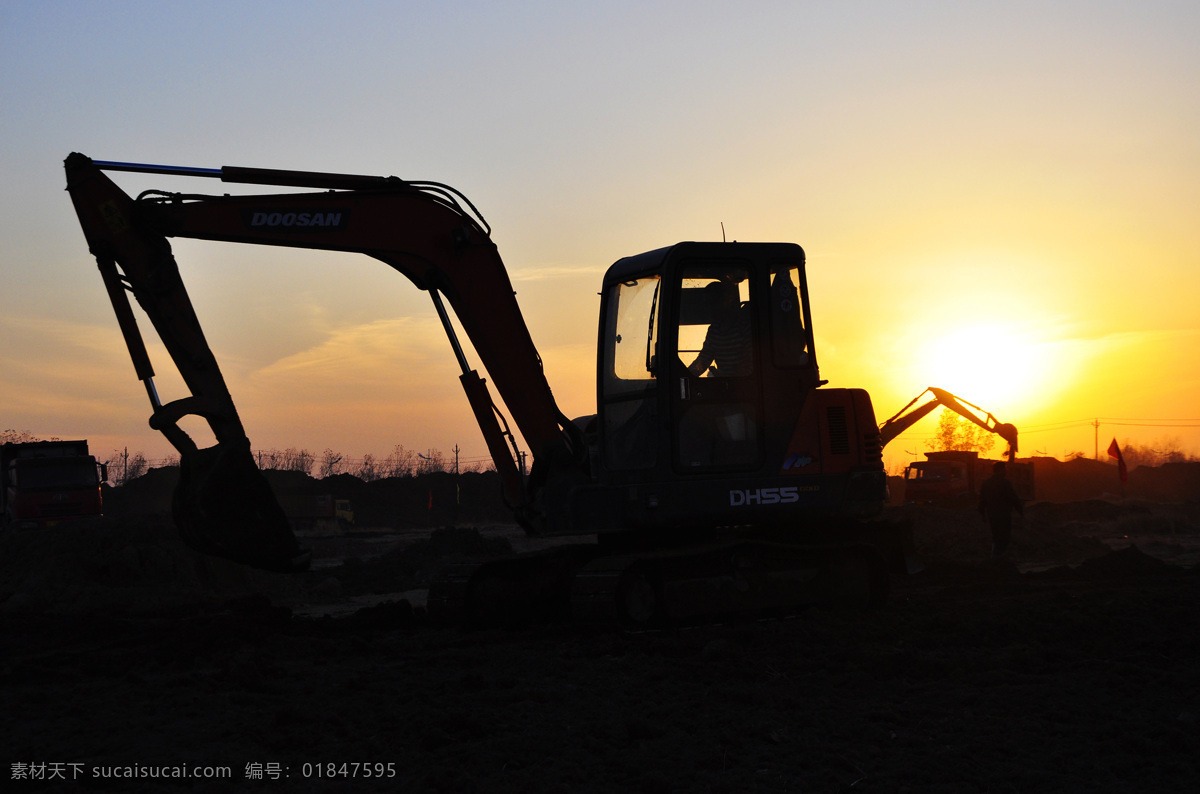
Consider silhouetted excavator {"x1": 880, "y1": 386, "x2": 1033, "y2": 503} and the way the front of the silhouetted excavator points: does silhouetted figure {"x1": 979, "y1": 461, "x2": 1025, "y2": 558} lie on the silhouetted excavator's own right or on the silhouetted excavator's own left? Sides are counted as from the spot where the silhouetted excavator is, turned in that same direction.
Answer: on the silhouetted excavator's own right

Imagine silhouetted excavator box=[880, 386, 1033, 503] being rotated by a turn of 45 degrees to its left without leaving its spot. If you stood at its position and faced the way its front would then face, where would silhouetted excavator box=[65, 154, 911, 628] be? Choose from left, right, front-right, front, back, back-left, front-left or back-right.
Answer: back-right

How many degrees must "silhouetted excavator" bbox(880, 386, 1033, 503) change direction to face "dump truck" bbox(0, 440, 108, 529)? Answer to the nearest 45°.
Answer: approximately 135° to its right

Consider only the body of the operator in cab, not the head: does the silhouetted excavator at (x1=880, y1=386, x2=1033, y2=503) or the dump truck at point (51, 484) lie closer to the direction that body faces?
the dump truck

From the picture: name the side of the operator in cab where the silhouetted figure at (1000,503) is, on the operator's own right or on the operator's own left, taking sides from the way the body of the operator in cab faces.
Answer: on the operator's own right

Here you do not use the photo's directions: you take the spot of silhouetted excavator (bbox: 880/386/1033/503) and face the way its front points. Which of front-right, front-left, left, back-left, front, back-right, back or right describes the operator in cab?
right

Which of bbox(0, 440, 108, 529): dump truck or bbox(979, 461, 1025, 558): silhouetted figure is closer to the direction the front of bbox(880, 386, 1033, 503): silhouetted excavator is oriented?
the silhouetted figure

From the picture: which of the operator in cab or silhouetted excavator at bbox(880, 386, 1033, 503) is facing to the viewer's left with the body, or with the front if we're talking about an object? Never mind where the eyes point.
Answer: the operator in cab

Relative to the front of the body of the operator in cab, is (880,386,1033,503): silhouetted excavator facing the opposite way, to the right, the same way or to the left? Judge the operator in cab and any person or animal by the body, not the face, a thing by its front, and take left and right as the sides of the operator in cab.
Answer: the opposite way

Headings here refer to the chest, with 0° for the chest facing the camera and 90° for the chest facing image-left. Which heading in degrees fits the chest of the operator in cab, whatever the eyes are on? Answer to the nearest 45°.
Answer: approximately 90°

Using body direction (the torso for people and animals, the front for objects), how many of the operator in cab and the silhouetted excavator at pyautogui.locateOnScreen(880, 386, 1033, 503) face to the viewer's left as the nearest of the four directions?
1

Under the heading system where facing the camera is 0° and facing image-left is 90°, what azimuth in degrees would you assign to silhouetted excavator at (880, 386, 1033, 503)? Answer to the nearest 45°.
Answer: approximately 270°
